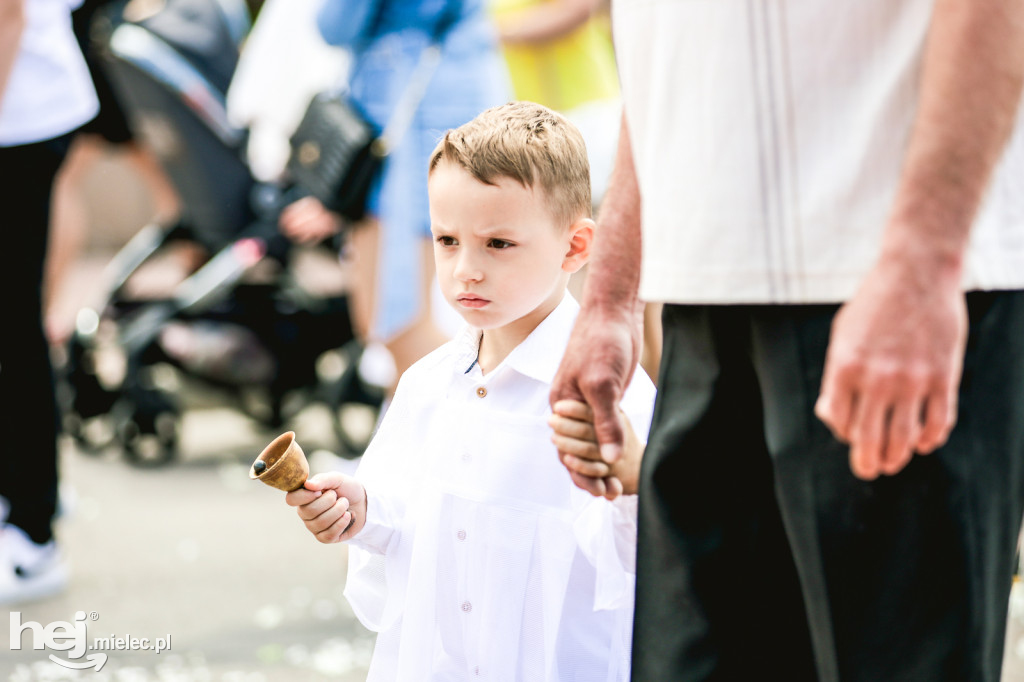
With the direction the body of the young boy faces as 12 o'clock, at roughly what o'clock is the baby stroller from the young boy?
The baby stroller is roughly at 4 o'clock from the young boy.

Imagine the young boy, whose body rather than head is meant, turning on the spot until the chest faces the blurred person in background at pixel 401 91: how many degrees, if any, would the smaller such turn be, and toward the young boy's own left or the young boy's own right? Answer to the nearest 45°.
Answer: approximately 135° to the young boy's own right

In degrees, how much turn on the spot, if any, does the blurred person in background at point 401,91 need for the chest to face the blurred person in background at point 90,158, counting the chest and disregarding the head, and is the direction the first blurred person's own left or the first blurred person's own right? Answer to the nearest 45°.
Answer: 0° — they already face them

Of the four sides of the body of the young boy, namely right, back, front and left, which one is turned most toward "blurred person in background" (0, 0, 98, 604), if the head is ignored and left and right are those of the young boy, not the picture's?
right

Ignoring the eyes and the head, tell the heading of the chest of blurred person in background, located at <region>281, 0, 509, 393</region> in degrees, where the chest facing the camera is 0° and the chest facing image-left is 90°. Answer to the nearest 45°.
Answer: approximately 45°

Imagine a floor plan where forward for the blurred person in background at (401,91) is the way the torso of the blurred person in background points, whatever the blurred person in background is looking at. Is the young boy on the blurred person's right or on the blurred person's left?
on the blurred person's left

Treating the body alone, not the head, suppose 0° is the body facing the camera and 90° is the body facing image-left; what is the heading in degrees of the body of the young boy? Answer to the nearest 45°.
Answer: approximately 45°
